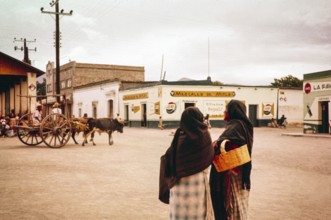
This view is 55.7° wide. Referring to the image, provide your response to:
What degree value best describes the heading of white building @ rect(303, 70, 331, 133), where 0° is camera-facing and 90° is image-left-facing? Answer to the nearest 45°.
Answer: approximately 45°

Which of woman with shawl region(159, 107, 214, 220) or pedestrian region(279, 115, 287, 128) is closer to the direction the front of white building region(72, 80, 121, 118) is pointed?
the woman with shawl

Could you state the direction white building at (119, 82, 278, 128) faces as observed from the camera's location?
facing the viewer

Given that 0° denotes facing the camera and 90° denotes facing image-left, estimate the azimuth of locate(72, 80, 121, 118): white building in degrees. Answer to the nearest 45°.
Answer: approximately 45°

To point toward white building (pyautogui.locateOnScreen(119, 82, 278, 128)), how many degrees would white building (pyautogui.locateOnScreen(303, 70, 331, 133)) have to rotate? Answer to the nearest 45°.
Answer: approximately 90° to its right

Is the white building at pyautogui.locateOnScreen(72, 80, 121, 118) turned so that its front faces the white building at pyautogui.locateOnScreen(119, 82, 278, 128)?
no

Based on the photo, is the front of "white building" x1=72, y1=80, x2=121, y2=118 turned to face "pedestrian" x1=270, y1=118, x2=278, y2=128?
no

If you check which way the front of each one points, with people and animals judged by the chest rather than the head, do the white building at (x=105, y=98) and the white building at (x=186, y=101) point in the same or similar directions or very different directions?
same or similar directions

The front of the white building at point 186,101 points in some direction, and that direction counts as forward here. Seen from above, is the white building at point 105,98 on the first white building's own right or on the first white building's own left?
on the first white building's own right

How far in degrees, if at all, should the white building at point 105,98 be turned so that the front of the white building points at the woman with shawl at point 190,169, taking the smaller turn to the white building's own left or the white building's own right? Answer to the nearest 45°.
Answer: approximately 45° to the white building's own left

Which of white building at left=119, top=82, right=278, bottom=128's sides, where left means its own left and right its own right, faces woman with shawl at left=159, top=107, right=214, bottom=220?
front
